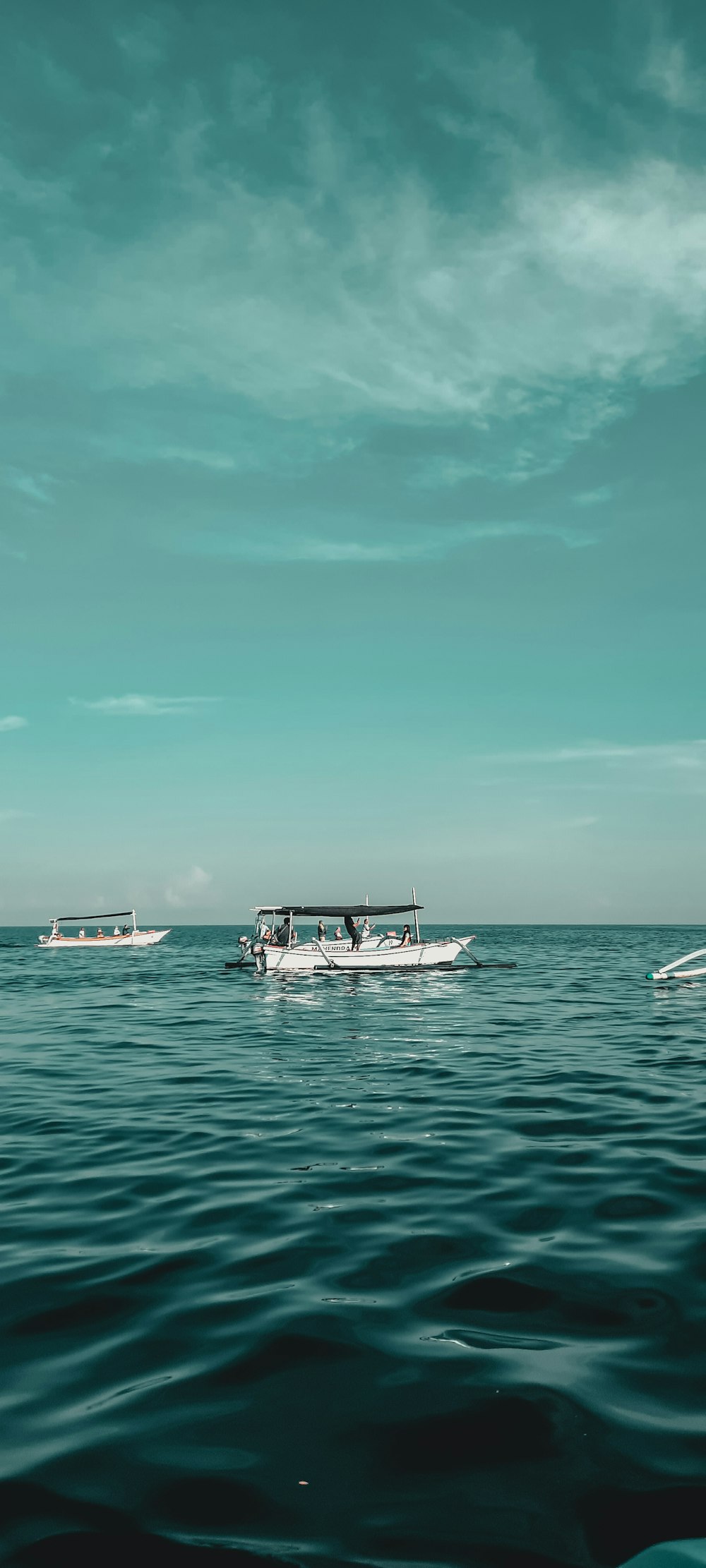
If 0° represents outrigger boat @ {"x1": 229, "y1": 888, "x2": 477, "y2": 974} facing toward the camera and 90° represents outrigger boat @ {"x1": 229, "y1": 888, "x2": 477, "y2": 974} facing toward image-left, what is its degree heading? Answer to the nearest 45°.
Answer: approximately 270°
